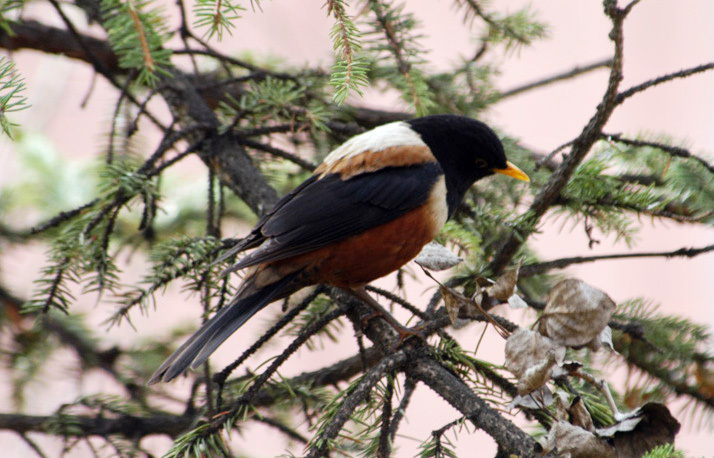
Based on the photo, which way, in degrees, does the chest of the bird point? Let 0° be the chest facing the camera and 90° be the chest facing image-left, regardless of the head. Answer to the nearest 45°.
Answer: approximately 270°

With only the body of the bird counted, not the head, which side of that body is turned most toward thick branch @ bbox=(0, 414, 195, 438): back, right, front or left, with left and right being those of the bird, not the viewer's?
back
